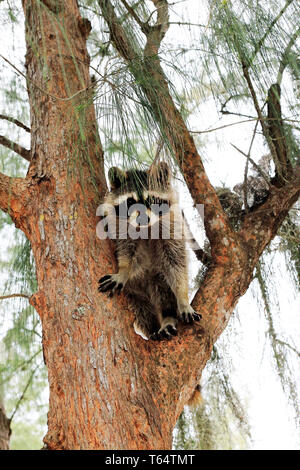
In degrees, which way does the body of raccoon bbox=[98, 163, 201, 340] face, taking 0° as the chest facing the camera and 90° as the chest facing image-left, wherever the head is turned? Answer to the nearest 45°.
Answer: approximately 0°

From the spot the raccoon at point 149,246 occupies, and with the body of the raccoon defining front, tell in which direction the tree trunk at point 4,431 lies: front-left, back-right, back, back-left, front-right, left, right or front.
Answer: back-right
